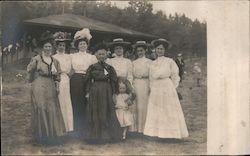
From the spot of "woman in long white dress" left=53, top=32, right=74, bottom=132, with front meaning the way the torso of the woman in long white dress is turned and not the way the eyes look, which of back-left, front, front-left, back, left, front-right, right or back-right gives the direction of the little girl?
left

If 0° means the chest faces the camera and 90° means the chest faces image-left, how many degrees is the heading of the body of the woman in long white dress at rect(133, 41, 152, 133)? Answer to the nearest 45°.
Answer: approximately 0°
